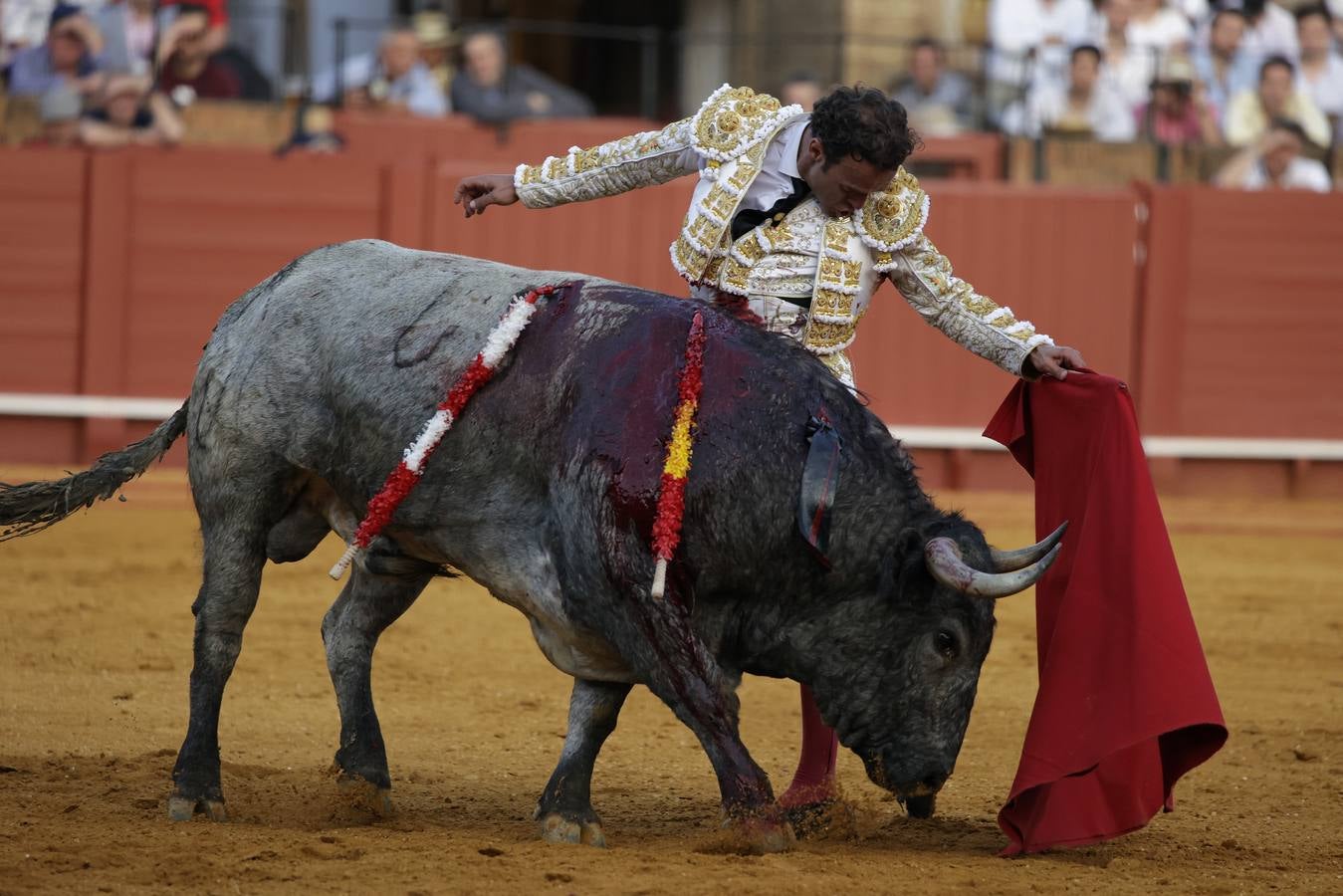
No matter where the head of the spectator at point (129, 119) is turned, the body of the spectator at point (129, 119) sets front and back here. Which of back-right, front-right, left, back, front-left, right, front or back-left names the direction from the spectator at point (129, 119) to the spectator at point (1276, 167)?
left

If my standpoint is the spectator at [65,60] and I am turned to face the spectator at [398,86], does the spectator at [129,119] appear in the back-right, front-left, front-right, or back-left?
front-right

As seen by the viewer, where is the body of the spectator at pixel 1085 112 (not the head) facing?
toward the camera

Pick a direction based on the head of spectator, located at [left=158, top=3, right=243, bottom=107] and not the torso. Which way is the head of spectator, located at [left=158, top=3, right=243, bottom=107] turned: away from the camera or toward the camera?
toward the camera

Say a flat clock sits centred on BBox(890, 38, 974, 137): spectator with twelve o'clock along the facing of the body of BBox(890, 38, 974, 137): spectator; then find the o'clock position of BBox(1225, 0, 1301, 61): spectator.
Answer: BBox(1225, 0, 1301, 61): spectator is roughly at 8 o'clock from BBox(890, 38, 974, 137): spectator.

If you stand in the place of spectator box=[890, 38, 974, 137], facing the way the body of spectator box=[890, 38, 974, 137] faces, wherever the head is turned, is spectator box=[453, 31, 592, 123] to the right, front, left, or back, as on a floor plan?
right

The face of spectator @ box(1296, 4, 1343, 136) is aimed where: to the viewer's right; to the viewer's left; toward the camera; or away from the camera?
toward the camera

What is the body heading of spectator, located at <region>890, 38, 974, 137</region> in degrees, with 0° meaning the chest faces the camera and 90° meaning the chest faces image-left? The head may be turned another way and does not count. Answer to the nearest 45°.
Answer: approximately 0°

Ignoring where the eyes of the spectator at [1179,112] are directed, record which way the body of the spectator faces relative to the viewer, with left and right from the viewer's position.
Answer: facing the viewer

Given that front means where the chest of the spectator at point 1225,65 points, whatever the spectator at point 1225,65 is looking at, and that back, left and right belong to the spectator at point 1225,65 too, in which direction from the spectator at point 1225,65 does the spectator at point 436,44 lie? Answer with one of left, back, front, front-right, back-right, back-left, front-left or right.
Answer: right

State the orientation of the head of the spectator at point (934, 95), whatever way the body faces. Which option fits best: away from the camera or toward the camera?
toward the camera

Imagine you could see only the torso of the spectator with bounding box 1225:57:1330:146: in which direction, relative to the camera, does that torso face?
toward the camera

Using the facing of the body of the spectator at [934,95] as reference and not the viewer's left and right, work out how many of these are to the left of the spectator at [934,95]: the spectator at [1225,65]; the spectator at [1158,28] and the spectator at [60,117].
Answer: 2

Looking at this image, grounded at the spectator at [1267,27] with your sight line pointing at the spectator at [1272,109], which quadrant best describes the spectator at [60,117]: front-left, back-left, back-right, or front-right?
front-right

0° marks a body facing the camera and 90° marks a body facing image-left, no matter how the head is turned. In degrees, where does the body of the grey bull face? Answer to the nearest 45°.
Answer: approximately 270°
